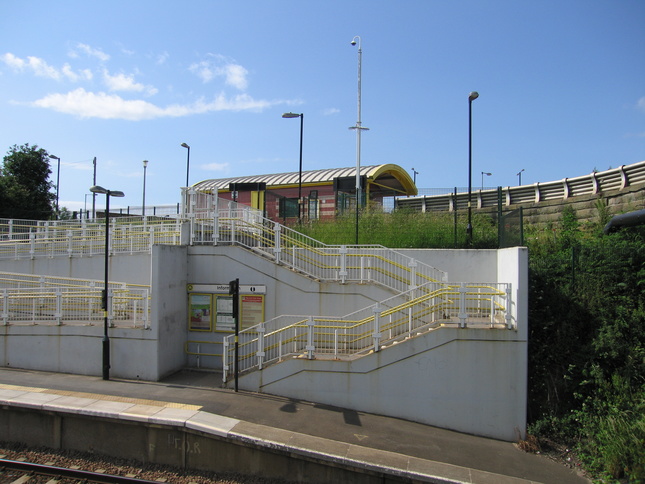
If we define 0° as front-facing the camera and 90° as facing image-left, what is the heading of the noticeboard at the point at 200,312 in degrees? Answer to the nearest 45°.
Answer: approximately 0°

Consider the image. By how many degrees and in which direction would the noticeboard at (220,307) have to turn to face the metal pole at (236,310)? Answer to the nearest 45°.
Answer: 0° — it already faces it

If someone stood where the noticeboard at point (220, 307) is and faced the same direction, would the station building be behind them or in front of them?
behind

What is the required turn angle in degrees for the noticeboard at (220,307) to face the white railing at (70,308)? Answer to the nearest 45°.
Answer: approximately 90° to its right

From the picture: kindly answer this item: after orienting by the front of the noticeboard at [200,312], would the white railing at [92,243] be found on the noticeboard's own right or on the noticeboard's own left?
on the noticeboard's own right

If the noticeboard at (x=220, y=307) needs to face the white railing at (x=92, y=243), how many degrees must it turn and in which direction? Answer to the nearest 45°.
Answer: approximately 135° to its right

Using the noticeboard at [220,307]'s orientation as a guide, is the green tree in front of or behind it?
behind

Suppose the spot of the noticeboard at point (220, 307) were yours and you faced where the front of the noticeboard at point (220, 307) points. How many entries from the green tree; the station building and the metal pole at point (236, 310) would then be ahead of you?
1

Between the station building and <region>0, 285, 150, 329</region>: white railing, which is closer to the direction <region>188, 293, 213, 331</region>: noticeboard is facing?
the white railing

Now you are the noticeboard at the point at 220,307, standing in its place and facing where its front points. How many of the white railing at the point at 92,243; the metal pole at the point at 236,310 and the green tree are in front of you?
1

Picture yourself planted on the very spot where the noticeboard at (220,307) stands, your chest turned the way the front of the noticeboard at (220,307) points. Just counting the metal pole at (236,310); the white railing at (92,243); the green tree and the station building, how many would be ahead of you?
1

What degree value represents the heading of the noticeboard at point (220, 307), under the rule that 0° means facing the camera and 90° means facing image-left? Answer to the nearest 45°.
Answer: approximately 0°

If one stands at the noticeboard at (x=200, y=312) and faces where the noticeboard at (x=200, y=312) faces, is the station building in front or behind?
behind

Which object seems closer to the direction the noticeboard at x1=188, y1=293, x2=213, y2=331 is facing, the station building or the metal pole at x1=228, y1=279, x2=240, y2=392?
the metal pole
